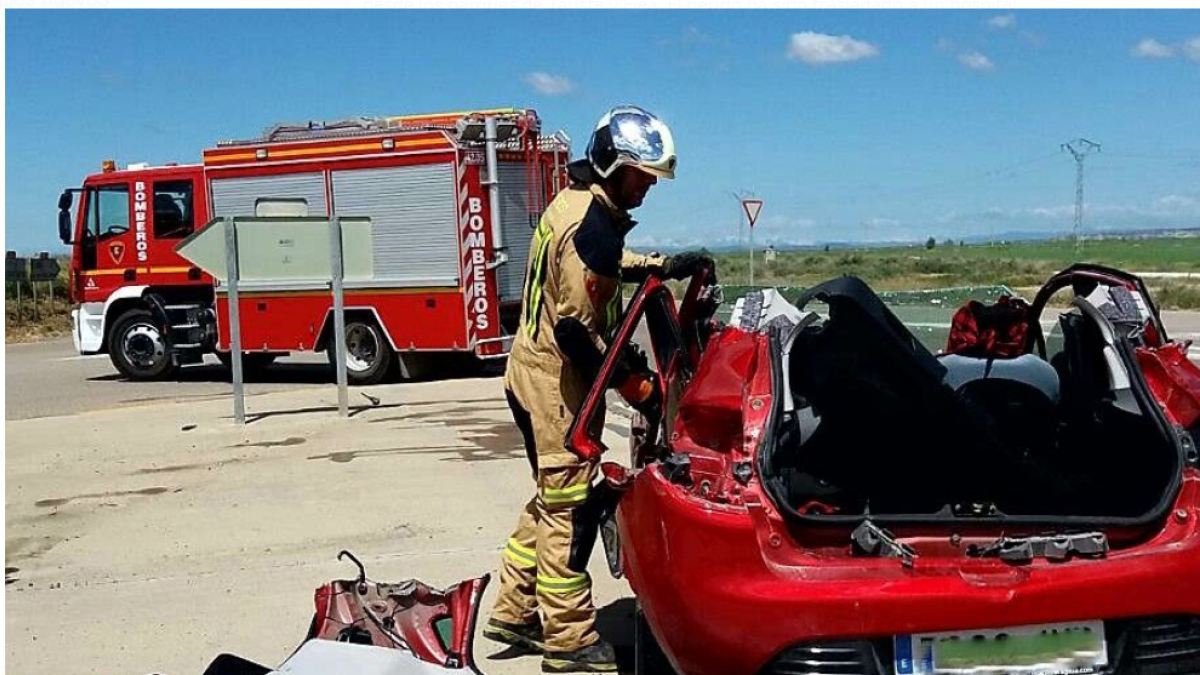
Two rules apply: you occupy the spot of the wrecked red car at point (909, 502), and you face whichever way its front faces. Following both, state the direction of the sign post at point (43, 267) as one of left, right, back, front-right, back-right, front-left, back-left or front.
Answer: front-left

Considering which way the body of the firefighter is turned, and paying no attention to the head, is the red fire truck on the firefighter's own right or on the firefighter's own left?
on the firefighter's own left

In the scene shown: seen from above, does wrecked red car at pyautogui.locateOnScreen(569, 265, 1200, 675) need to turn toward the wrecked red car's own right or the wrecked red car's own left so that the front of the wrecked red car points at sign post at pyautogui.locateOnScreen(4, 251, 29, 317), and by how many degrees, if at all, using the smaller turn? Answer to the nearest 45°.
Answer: approximately 45° to the wrecked red car's own left

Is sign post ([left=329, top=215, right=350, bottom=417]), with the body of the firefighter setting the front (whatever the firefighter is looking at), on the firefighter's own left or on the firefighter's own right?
on the firefighter's own left

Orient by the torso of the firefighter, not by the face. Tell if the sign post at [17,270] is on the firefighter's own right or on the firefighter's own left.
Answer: on the firefighter's own left

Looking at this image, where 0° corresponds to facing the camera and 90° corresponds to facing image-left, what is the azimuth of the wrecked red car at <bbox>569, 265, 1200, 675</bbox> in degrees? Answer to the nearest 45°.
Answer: approximately 180°

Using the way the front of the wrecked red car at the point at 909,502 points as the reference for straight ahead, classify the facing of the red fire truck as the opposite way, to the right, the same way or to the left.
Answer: to the left

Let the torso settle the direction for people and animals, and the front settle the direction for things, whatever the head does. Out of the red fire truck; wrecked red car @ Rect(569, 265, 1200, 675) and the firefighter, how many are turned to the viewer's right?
1

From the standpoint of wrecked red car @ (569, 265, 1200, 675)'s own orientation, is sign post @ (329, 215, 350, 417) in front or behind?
in front

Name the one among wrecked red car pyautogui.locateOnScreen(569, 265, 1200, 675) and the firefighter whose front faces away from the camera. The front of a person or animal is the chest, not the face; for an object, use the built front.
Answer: the wrecked red car

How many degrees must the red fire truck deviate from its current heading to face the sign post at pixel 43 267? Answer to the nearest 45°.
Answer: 0° — it already faces it

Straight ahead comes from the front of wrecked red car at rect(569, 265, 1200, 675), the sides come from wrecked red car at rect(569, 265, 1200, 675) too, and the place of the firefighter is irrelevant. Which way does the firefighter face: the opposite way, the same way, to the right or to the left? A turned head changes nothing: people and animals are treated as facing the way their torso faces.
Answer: to the right

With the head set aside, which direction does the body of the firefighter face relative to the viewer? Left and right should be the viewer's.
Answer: facing to the right of the viewer

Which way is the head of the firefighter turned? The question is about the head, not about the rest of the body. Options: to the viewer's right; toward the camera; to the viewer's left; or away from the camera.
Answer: to the viewer's right

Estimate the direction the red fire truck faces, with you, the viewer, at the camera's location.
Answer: facing away from the viewer and to the left of the viewer

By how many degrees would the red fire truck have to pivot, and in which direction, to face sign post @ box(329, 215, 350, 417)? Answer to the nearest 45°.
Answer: approximately 135° to its left
